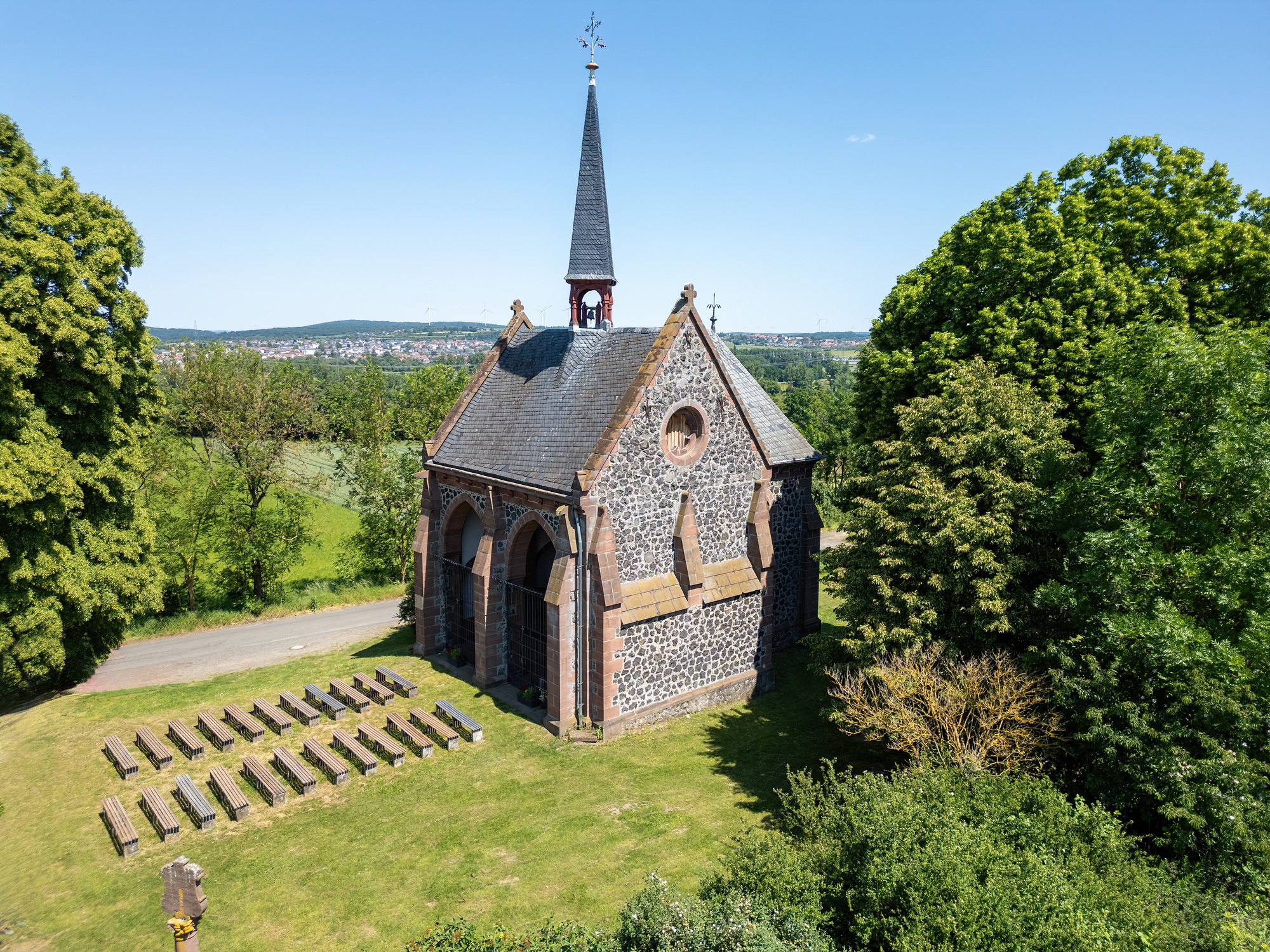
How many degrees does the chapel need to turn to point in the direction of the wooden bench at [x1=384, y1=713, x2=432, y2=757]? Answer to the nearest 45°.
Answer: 0° — it already faces it

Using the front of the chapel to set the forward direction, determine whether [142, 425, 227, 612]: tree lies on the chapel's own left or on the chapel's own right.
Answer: on the chapel's own right

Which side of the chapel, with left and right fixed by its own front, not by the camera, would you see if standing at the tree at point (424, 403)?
right

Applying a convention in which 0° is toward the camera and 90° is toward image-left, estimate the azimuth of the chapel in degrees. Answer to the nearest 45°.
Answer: approximately 45°

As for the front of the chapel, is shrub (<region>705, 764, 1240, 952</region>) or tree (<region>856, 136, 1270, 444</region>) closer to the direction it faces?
the shrub

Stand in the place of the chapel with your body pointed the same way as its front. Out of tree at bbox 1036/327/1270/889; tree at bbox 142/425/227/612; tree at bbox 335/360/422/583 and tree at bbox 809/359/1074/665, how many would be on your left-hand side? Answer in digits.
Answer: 2

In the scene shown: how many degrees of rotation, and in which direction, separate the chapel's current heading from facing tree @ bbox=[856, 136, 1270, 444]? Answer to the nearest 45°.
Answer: approximately 135° to its left
